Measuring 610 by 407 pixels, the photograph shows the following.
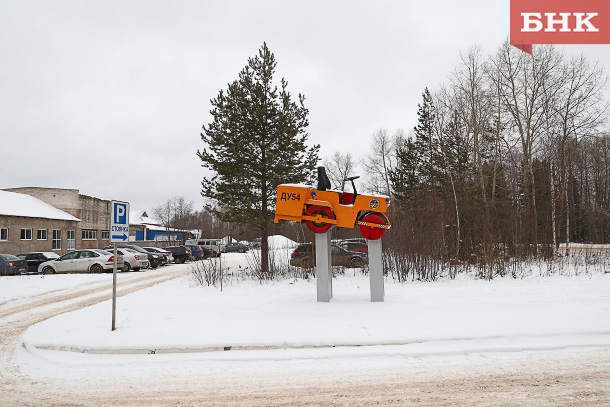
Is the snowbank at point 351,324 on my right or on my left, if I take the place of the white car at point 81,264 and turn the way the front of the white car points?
on my left

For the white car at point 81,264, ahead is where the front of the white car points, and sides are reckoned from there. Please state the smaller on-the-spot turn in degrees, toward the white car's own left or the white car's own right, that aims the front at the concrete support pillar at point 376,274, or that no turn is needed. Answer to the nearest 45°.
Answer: approximately 90° to the white car's own left

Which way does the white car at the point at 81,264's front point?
to the viewer's left

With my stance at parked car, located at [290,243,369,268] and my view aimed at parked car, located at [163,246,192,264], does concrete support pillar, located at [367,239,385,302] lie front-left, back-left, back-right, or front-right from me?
back-left
